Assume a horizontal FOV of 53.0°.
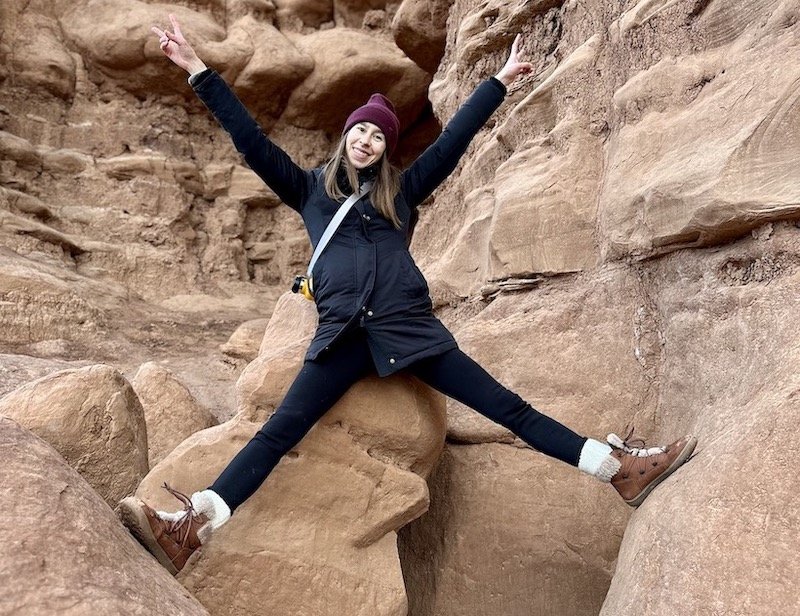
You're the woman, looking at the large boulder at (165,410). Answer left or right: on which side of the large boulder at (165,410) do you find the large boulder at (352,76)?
right

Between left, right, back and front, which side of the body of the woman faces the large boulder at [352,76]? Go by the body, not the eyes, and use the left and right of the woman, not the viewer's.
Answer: back

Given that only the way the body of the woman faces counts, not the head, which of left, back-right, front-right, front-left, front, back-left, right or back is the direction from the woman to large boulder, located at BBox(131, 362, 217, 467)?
back-right

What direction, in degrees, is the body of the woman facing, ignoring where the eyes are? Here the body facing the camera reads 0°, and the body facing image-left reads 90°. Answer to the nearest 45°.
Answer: approximately 0°

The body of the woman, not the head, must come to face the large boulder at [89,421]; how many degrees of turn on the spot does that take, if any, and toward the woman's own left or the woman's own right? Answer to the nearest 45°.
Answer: approximately 90° to the woman's own right
